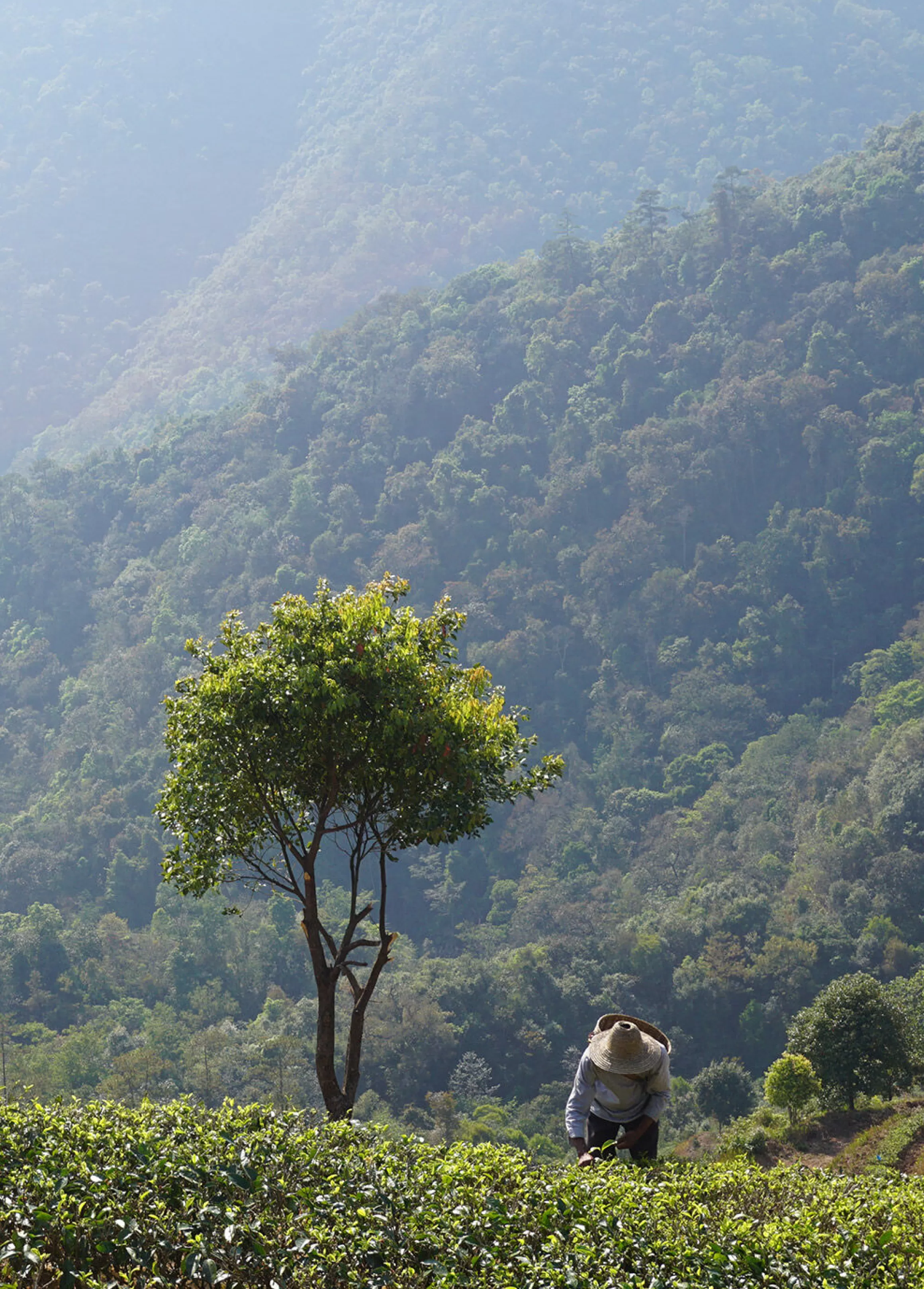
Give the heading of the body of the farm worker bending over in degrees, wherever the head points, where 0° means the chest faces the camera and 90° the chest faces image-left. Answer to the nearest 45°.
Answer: approximately 0°
